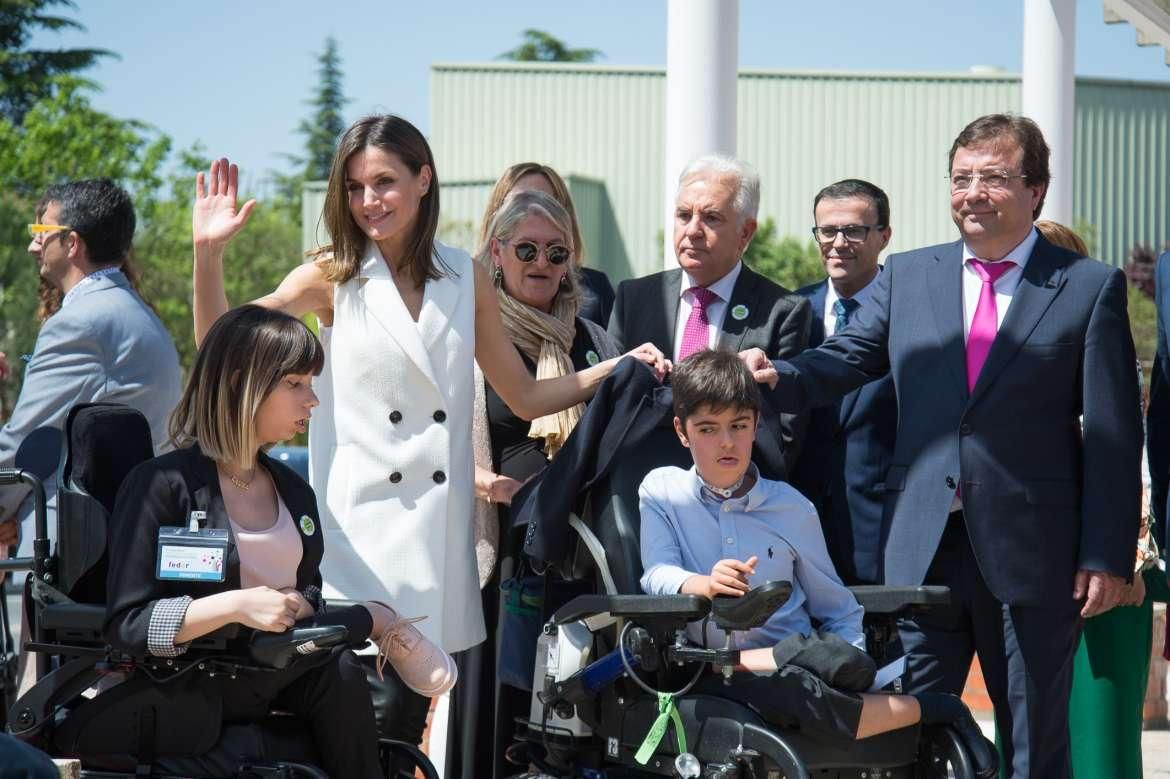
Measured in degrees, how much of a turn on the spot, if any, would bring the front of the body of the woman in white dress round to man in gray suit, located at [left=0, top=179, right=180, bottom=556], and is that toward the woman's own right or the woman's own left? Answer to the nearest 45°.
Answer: approximately 135° to the woman's own right

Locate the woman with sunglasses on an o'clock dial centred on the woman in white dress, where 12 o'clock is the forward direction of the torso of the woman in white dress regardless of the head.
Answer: The woman with sunglasses is roughly at 7 o'clock from the woman in white dress.

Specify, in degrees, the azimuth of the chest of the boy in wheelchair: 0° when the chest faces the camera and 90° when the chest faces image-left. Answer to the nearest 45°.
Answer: approximately 315°

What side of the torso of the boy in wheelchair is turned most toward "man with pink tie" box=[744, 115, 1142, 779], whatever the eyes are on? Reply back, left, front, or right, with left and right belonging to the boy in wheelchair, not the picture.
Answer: left

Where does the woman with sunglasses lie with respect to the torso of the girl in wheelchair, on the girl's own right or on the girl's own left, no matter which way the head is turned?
on the girl's own left

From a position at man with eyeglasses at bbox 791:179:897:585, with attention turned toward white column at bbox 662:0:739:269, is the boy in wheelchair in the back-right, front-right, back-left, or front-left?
back-left

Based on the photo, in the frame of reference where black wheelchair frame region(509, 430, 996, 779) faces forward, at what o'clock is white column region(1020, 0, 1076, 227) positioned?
The white column is roughly at 8 o'clock from the black wheelchair frame.
